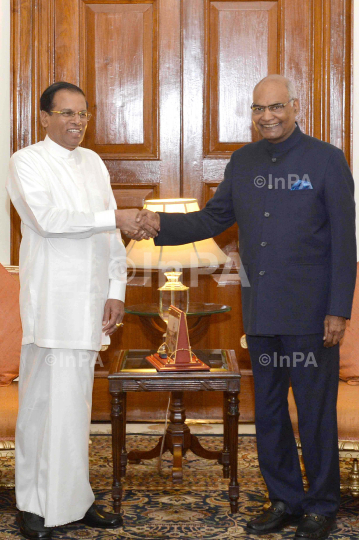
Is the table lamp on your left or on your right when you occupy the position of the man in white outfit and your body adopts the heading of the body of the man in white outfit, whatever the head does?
on your left

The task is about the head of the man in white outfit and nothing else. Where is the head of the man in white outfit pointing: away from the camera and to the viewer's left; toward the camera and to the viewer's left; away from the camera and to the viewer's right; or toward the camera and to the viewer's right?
toward the camera and to the viewer's right

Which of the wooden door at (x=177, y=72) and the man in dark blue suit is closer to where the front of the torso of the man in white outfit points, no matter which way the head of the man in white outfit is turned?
the man in dark blue suit

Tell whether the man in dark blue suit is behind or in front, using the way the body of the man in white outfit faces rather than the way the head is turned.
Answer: in front

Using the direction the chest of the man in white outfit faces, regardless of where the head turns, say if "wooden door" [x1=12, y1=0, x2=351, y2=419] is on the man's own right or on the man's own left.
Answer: on the man's own left

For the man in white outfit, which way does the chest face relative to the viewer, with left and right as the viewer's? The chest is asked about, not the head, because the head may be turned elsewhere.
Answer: facing the viewer and to the right of the viewer
